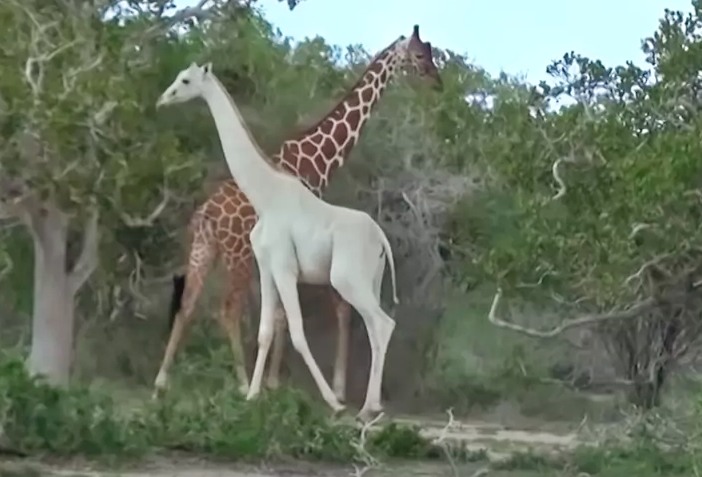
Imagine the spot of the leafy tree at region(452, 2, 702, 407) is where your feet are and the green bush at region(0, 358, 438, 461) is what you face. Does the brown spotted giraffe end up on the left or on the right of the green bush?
right

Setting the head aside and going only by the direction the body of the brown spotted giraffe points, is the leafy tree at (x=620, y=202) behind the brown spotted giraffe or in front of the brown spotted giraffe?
in front

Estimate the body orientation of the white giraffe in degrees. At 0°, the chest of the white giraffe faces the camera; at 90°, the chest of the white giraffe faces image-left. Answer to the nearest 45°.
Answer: approximately 90°

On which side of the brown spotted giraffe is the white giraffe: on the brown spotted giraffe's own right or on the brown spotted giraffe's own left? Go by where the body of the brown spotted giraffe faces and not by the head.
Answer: on the brown spotted giraffe's own right

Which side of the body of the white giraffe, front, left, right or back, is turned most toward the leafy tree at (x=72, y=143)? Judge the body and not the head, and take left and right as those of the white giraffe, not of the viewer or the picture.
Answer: front

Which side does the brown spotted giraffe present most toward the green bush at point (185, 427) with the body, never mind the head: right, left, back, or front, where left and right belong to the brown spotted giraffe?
right

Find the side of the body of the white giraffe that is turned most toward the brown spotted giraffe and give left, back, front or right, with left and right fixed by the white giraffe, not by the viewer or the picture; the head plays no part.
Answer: right

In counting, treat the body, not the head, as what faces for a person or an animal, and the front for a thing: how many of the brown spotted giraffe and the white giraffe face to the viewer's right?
1

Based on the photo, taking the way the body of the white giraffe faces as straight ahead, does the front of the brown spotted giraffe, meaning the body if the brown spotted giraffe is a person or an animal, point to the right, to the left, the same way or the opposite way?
the opposite way

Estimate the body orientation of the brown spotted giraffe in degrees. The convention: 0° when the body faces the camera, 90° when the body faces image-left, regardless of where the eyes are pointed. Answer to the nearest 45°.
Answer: approximately 270°
